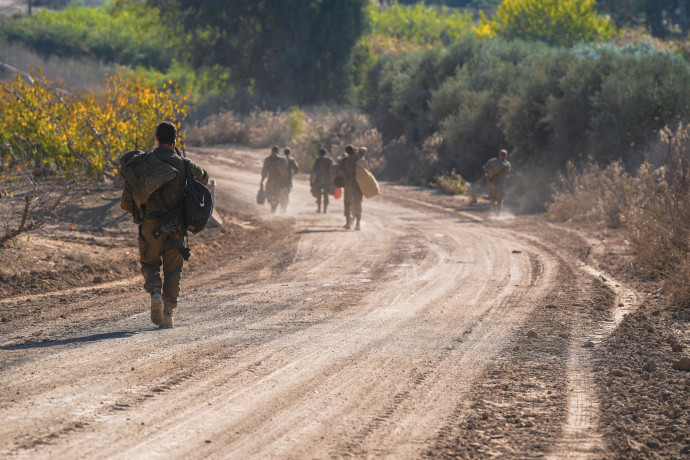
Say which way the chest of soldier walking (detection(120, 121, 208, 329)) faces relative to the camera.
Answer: away from the camera

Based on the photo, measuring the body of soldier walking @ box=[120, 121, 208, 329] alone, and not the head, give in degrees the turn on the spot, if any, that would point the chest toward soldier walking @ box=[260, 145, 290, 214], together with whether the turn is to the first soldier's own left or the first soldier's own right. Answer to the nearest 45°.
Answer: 0° — they already face them

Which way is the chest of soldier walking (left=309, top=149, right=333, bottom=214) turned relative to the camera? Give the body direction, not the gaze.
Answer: away from the camera

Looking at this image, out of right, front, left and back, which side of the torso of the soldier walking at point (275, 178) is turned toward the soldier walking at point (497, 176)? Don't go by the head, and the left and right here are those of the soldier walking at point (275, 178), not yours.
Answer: right

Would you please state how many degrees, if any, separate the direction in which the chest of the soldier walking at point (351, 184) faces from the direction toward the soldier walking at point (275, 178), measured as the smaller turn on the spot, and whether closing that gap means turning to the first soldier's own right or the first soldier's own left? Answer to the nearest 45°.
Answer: approximately 45° to the first soldier's own left

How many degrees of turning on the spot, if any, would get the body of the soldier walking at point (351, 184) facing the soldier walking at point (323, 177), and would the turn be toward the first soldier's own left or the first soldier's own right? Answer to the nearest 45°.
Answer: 0° — they already face them

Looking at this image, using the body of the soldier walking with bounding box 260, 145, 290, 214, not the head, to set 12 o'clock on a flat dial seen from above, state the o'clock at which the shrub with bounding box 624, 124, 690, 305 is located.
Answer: The shrub is roughly at 5 o'clock from the soldier walking.

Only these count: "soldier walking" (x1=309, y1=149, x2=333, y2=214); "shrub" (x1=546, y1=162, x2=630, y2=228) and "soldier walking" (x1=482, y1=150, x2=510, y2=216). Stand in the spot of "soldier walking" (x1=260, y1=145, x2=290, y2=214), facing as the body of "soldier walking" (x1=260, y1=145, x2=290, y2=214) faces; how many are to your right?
3

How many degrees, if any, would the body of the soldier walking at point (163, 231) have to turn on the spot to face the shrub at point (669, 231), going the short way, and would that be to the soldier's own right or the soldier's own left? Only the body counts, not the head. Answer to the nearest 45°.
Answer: approximately 45° to the soldier's own right

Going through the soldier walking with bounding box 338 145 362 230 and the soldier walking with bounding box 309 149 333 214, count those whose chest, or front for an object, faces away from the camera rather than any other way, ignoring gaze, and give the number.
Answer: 2

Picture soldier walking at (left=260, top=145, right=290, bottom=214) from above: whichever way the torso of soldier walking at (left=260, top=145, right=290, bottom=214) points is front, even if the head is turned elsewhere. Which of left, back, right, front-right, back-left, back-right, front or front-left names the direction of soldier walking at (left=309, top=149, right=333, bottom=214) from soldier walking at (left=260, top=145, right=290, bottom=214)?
right

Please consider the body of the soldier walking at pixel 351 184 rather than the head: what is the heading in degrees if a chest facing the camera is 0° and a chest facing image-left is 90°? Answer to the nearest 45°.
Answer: approximately 180°

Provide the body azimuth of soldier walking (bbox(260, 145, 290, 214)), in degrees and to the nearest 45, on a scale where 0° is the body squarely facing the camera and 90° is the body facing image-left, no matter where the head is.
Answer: approximately 180°
